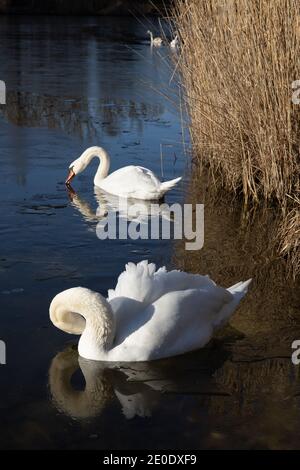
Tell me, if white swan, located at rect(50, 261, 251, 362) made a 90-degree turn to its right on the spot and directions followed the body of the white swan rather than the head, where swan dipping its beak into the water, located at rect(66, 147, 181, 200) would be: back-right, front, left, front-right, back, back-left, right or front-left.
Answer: front

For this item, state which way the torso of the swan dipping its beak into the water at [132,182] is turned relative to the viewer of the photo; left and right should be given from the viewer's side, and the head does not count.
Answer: facing to the left of the viewer

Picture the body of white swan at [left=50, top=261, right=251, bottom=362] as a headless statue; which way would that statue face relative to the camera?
to the viewer's left
